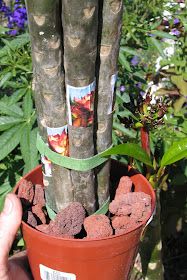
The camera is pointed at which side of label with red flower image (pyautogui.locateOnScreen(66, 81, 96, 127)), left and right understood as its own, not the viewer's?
front

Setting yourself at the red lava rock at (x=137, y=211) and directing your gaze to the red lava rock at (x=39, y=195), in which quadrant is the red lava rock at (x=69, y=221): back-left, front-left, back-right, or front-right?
front-left
